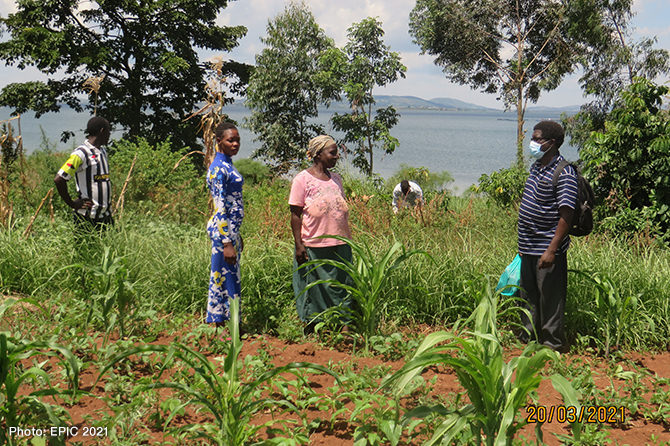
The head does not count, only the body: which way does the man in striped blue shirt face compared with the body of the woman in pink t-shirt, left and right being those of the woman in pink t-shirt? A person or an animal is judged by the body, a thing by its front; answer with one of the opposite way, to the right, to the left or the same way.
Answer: to the right

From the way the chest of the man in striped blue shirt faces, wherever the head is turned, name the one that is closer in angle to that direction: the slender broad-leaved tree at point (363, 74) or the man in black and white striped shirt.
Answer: the man in black and white striped shirt

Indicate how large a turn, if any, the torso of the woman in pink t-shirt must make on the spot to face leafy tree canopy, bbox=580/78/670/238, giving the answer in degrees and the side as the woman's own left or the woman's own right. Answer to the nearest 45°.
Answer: approximately 90° to the woman's own left

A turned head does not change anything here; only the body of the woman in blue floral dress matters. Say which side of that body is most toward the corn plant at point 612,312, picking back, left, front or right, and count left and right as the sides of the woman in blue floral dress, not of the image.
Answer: front

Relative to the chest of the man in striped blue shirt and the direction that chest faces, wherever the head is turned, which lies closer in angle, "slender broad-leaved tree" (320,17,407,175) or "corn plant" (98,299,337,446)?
the corn plant

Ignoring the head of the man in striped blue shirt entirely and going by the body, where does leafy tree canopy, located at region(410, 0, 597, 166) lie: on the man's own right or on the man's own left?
on the man's own right

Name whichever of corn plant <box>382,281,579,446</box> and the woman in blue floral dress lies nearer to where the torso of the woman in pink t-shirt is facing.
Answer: the corn plant

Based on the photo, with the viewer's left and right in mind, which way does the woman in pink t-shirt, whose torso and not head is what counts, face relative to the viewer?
facing the viewer and to the right of the viewer

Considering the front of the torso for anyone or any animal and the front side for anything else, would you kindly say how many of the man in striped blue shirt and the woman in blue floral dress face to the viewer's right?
1

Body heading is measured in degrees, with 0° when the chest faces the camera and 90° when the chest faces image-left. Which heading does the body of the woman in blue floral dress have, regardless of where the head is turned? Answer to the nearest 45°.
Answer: approximately 270°

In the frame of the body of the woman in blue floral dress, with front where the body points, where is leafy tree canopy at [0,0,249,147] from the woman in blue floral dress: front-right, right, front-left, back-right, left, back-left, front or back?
left

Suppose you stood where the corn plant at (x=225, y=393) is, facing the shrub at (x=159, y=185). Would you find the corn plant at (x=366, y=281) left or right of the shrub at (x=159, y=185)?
right

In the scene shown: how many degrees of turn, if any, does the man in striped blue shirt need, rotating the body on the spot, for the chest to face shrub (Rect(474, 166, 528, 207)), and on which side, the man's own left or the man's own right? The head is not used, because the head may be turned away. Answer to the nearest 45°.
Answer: approximately 135° to the man's own right

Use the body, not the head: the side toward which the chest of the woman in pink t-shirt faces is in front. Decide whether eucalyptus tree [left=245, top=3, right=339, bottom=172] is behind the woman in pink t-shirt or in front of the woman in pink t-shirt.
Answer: behind

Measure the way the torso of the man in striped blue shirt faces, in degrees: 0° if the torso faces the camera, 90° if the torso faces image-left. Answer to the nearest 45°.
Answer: approximately 45°

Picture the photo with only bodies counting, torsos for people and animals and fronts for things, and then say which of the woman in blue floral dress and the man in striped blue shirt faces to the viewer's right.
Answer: the woman in blue floral dress
